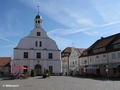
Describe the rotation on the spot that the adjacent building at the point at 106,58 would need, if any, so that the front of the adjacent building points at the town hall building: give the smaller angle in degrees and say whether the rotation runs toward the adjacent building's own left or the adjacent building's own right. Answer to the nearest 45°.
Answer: approximately 45° to the adjacent building's own right

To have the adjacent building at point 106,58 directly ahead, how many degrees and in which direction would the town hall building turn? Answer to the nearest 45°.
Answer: approximately 45° to its left

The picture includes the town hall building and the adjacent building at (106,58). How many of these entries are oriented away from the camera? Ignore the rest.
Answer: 0

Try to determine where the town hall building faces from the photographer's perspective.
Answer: facing the viewer
